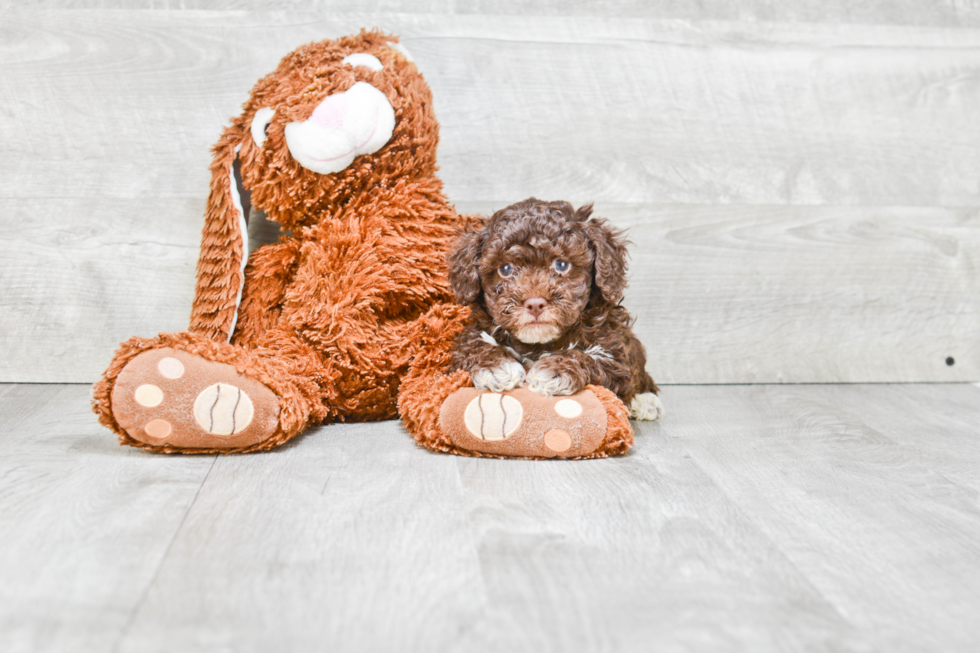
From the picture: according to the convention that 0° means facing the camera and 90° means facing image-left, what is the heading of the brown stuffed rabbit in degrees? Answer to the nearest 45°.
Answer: approximately 0°
